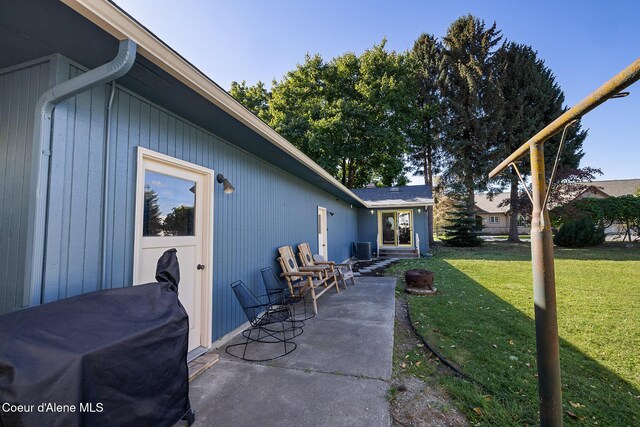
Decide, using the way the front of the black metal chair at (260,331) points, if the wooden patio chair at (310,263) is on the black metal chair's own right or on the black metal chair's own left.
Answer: on the black metal chair's own left

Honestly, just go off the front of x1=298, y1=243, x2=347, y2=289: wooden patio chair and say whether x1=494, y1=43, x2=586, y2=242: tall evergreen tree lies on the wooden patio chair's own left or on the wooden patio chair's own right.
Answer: on the wooden patio chair's own left

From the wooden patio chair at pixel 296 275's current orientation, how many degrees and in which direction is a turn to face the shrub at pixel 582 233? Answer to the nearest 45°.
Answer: approximately 90° to its left

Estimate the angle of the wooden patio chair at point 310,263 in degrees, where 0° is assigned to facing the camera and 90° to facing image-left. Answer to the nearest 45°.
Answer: approximately 315°

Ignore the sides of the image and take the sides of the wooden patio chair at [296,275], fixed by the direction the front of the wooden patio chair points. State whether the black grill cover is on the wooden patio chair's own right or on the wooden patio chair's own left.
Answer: on the wooden patio chair's own right

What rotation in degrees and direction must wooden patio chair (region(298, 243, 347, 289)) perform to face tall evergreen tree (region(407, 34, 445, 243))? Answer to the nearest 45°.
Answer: approximately 90° to its left

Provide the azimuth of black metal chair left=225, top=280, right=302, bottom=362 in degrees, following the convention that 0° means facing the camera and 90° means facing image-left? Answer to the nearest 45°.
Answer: approximately 270°
